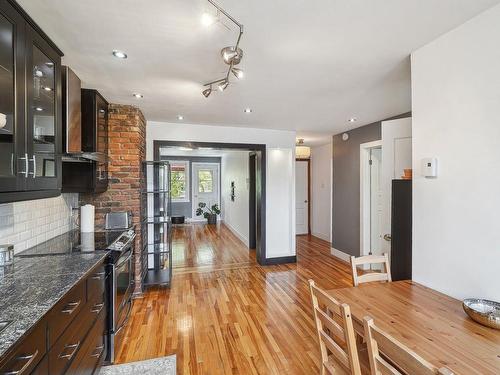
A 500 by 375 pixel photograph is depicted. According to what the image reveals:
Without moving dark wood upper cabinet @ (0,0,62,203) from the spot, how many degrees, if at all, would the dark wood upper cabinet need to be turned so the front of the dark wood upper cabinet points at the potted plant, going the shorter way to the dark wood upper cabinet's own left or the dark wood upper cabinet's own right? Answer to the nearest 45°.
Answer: approximately 90° to the dark wood upper cabinet's own left

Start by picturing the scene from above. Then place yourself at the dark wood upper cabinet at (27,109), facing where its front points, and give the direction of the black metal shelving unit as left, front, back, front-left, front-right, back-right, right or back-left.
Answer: left

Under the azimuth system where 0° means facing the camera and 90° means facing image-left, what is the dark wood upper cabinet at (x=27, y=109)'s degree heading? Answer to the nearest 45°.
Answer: approximately 315°

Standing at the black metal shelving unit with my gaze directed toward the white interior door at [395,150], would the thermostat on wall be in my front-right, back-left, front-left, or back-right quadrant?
front-right

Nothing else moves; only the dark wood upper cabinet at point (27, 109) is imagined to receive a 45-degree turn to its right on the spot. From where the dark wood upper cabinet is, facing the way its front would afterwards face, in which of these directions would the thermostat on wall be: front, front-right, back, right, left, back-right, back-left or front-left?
front-left

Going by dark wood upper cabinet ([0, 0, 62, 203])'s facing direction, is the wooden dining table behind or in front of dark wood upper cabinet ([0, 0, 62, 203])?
in front

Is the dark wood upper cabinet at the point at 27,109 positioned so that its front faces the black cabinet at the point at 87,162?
no

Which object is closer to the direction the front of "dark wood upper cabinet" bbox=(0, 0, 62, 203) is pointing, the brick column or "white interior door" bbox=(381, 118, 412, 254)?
the white interior door

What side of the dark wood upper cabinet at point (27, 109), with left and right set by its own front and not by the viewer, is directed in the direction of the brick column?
left
